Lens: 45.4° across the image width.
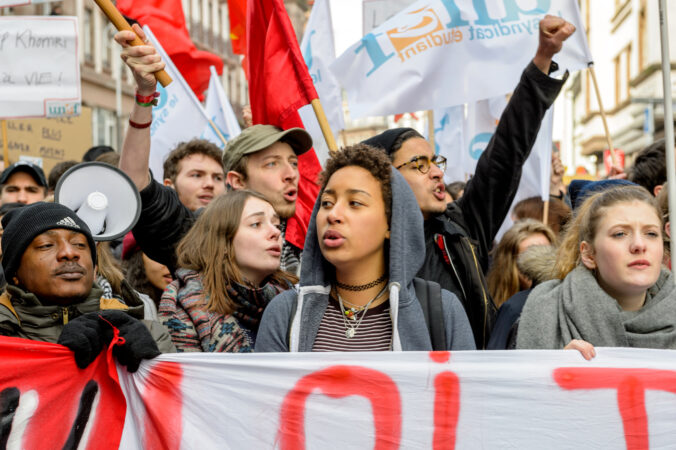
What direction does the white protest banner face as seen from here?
toward the camera

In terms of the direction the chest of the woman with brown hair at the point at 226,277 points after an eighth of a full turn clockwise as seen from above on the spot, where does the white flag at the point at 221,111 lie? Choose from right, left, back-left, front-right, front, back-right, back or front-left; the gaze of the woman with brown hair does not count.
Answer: back

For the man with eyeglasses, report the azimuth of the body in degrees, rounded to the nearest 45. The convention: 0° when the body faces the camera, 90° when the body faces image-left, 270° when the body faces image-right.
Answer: approximately 315°

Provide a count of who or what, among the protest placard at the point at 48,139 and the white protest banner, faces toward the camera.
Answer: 2

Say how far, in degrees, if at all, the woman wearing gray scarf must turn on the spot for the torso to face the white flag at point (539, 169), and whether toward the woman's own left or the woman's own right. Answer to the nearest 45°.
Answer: approximately 135° to the woman's own left

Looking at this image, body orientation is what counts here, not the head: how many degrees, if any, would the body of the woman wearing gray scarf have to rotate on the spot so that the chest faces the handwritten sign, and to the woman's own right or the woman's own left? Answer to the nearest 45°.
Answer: approximately 180°

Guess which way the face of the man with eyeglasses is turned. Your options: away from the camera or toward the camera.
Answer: toward the camera

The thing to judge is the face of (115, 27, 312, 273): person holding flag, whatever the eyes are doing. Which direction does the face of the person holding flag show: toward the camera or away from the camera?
toward the camera

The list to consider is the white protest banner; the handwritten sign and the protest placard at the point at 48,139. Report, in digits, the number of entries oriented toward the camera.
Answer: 3

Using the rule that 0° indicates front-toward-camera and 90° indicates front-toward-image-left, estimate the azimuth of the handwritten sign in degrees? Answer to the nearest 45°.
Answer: approximately 0°

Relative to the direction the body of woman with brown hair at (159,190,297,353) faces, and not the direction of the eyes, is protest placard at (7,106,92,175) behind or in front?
behind

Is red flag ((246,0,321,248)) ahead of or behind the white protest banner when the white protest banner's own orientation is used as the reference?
behind
